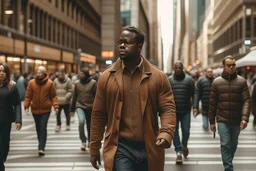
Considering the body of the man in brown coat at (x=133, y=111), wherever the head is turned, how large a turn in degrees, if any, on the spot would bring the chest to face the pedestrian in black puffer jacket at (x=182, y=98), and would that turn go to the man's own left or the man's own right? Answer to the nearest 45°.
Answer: approximately 180°

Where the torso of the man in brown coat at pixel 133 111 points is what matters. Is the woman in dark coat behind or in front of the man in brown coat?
behind

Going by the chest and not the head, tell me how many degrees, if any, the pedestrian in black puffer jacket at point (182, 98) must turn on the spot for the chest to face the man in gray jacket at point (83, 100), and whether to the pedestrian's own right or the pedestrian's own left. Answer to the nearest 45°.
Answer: approximately 135° to the pedestrian's own right

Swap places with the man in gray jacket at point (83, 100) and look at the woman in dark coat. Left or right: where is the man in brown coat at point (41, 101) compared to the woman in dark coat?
right

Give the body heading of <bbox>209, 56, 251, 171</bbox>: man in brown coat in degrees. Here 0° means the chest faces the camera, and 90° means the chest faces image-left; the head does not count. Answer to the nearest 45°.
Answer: approximately 0°

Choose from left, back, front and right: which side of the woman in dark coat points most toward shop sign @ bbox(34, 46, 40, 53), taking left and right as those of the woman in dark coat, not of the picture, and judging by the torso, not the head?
back

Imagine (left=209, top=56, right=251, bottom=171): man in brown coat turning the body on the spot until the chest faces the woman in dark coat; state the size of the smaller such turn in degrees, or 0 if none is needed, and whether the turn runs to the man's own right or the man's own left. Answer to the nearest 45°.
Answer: approximately 90° to the man's own right
